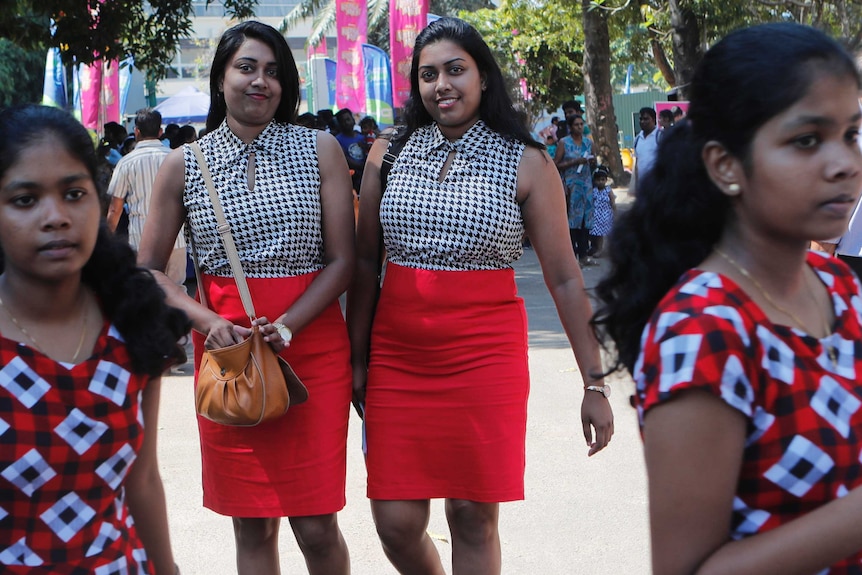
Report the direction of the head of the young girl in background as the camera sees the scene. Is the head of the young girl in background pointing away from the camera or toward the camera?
toward the camera

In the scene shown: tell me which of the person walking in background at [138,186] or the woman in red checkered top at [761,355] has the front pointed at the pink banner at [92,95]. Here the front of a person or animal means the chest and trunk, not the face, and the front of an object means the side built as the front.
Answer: the person walking in background

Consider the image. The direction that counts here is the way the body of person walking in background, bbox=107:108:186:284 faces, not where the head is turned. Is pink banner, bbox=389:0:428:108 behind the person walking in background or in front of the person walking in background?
in front

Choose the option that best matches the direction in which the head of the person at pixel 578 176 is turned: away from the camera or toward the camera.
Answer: toward the camera

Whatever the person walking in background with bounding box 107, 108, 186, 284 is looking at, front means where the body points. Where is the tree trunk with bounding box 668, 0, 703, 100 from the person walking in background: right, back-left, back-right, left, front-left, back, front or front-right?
front-right

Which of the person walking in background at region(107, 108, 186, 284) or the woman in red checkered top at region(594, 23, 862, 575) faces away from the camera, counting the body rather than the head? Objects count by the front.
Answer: the person walking in background

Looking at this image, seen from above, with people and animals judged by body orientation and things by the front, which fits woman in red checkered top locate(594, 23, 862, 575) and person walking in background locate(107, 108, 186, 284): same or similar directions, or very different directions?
very different directions

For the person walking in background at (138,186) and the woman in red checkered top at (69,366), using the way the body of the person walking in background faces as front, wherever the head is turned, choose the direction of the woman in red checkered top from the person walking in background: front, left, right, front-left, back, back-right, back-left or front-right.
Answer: back

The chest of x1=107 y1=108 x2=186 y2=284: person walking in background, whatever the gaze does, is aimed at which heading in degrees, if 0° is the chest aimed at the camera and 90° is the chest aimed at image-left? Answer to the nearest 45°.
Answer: approximately 180°

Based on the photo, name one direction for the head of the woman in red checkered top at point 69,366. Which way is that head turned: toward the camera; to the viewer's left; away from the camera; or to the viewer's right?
toward the camera

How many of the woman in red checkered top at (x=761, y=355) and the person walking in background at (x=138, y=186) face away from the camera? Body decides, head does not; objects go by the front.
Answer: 1

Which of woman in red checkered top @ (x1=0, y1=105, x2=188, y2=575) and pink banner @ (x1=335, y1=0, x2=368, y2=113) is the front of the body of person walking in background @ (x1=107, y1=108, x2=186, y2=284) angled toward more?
the pink banner
